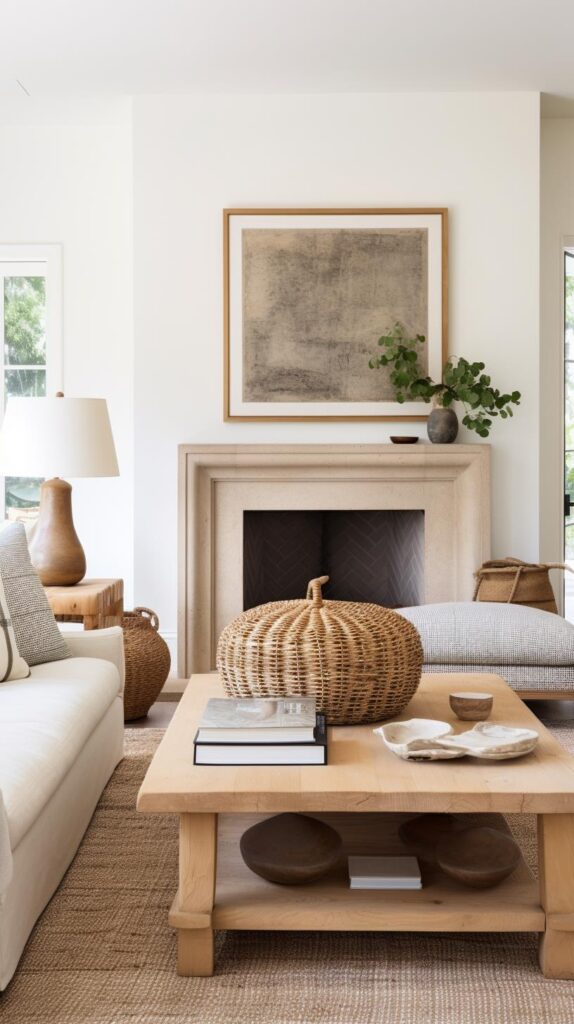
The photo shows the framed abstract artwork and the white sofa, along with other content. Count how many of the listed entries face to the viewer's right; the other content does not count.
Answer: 1

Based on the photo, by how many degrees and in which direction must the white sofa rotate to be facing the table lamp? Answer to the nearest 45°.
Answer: approximately 90° to its left

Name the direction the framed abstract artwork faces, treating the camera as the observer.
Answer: facing the viewer

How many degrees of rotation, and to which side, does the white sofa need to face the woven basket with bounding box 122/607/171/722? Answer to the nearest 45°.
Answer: approximately 90° to its left

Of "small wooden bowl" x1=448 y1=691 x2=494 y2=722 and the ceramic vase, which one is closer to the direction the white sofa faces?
the small wooden bowl

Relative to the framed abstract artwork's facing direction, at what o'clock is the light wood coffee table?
The light wood coffee table is roughly at 12 o'clock from the framed abstract artwork.

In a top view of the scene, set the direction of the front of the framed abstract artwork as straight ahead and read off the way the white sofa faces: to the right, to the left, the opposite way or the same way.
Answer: to the left

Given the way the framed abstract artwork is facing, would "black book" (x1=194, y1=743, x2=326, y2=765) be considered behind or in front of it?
in front

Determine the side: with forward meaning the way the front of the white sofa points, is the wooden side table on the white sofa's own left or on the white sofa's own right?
on the white sofa's own left

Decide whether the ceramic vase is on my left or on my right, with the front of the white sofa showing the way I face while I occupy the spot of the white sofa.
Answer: on my left

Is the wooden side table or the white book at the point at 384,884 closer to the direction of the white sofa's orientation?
the white book

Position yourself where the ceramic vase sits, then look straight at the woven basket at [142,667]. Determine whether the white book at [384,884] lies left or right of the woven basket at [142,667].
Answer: left

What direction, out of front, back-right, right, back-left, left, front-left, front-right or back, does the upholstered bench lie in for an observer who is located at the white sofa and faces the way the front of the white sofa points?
front-left

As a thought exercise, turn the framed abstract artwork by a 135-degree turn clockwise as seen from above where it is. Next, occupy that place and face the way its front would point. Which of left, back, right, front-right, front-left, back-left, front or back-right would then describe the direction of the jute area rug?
back-left

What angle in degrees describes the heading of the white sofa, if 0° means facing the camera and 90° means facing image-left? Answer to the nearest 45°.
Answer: approximately 270°
